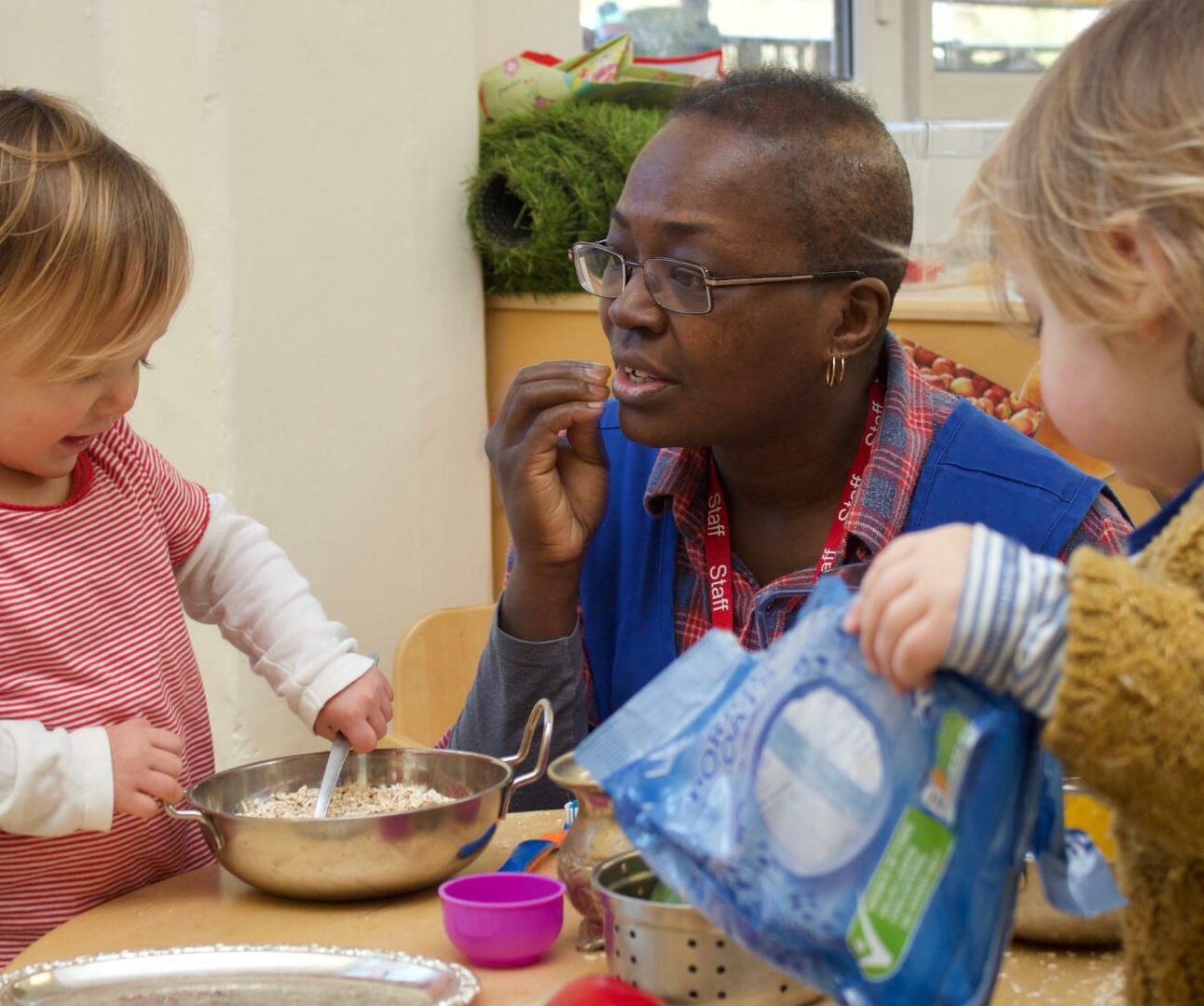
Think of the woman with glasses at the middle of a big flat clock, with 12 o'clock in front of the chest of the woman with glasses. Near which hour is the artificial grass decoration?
The artificial grass decoration is roughly at 4 o'clock from the woman with glasses.

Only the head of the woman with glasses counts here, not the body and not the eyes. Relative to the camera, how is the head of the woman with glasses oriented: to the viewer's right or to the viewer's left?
to the viewer's left

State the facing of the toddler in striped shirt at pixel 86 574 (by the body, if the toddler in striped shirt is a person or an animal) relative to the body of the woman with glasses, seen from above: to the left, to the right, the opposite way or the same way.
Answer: to the left

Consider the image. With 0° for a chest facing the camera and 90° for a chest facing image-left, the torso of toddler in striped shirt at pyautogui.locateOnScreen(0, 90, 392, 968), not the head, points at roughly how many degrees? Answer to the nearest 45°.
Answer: approximately 315°

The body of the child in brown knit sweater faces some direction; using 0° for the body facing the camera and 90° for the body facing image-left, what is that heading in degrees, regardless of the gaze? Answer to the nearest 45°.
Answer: approximately 90°

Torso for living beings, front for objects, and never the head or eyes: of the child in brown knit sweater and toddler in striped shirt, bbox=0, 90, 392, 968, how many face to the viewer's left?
1

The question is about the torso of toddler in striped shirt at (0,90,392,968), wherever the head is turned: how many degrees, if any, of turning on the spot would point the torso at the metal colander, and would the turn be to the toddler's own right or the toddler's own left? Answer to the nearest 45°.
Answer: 0° — they already face it

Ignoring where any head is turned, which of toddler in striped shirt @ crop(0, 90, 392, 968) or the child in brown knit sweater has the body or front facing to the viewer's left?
the child in brown knit sweater
